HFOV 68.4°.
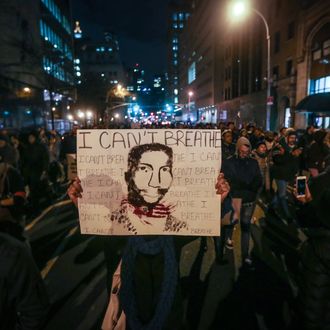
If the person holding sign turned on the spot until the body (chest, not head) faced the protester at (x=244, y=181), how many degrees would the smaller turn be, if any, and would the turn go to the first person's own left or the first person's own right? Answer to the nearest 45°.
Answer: approximately 135° to the first person's own left

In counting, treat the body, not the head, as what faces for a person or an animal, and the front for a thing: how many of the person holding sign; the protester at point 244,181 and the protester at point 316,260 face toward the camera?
2

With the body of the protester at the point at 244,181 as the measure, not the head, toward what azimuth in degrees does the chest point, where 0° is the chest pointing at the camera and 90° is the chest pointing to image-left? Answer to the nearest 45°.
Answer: approximately 0°

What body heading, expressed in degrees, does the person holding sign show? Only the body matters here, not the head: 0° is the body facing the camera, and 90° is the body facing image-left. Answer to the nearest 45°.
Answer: approximately 0°

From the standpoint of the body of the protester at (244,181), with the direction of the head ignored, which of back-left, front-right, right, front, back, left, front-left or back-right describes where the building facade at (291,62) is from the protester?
back
